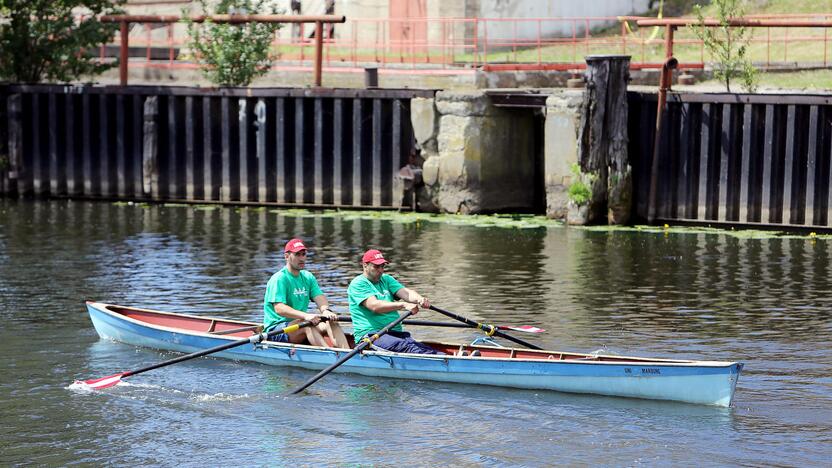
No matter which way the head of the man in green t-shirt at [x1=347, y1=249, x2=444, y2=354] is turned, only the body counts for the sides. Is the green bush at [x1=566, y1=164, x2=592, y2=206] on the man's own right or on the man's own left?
on the man's own left

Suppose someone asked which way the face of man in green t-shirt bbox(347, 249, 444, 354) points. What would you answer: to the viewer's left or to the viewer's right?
to the viewer's right

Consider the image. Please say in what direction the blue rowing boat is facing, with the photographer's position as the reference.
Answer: facing to the left of the viewer

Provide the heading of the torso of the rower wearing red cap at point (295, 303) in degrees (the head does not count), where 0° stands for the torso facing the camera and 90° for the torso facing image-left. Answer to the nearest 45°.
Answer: approximately 315°
